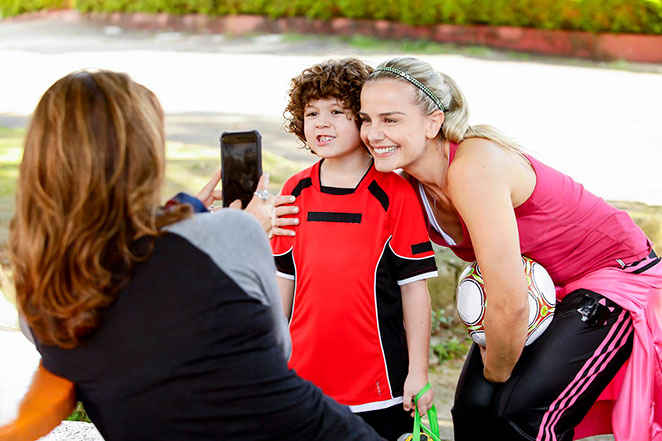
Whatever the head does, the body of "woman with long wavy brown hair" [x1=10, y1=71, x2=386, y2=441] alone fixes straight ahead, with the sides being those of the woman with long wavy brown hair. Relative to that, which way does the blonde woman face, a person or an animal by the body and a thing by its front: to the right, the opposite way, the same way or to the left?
the opposite way

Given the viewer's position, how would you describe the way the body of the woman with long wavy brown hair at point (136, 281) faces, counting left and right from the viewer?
facing away from the viewer and to the right of the viewer

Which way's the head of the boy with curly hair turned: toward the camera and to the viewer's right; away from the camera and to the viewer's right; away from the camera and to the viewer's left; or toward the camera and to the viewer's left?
toward the camera and to the viewer's left

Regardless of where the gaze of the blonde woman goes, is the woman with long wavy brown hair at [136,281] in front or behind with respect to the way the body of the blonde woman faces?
in front

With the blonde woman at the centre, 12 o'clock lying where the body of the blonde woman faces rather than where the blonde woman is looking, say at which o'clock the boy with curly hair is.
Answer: The boy with curly hair is roughly at 1 o'clock from the blonde woman.

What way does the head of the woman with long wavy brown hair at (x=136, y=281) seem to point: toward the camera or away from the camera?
away from the camera

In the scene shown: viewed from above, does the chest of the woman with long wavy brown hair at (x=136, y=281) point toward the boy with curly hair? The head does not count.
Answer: yes

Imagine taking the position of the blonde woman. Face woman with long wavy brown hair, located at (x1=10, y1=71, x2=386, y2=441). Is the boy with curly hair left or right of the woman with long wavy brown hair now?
right

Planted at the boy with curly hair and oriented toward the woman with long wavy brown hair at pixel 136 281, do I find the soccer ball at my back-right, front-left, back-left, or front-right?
back-left

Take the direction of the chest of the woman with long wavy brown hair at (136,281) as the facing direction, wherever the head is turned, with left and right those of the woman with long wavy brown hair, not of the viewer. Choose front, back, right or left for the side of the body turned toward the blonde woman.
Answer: front

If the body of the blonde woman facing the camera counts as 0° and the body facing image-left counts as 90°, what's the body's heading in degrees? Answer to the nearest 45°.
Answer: approximately 45°
